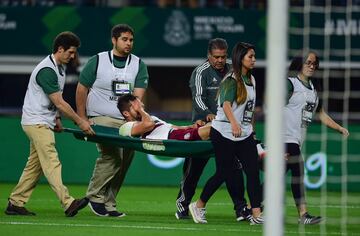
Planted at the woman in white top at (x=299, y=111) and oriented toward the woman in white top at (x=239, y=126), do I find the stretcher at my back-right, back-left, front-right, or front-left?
front-right

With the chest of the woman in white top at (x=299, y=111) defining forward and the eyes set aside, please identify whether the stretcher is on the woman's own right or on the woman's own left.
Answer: on the woman's own right

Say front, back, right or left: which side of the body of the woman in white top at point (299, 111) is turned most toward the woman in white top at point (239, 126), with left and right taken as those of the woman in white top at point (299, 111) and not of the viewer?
right

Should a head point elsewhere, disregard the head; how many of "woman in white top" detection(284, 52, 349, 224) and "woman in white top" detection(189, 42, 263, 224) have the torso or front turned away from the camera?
0

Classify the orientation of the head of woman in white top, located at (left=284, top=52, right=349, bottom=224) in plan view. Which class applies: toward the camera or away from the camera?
toward the camera

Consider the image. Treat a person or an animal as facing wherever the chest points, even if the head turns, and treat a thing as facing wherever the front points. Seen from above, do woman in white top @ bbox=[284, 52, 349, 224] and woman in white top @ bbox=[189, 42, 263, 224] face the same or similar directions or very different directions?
same or similar directions
